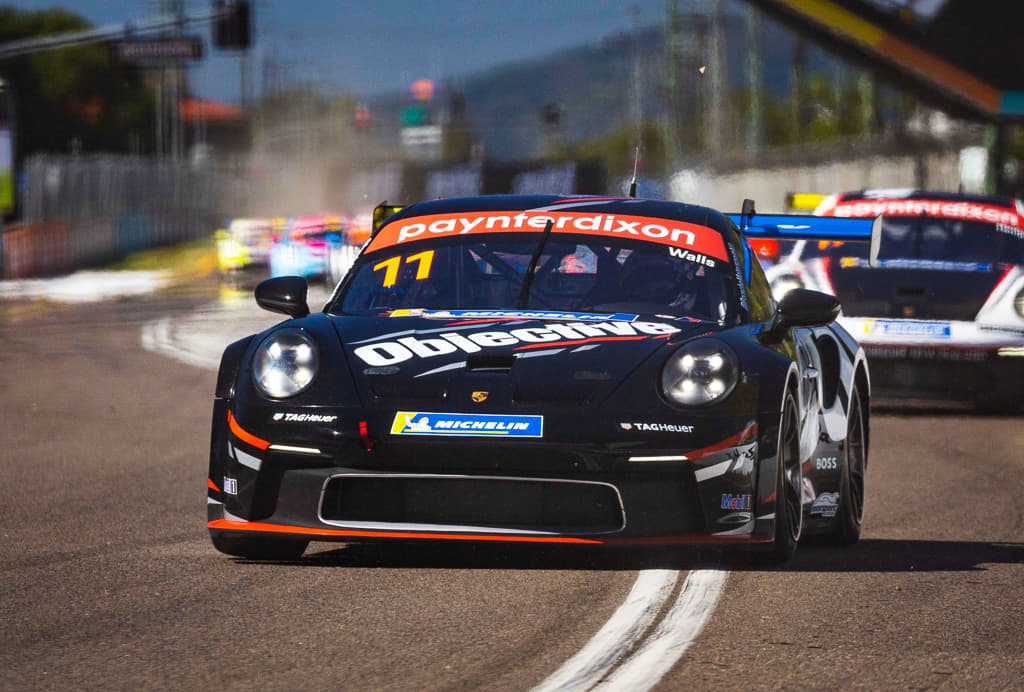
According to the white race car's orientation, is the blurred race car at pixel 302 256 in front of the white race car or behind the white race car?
behind

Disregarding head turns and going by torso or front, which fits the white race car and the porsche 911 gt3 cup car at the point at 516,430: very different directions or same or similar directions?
same or similar directions

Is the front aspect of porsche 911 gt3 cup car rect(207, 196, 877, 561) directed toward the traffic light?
no

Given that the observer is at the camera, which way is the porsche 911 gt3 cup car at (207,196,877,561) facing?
facing the viewer

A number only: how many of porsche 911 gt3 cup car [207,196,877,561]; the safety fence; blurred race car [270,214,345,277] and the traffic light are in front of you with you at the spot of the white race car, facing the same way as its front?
1

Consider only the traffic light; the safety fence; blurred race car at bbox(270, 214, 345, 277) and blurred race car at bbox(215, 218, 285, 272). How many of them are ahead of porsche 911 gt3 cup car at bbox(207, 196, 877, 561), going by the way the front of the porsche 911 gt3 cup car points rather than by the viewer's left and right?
0

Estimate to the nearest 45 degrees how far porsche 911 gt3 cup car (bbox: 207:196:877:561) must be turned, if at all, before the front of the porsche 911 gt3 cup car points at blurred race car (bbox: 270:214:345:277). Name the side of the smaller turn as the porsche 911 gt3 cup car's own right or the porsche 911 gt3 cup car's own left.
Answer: approximately 180°

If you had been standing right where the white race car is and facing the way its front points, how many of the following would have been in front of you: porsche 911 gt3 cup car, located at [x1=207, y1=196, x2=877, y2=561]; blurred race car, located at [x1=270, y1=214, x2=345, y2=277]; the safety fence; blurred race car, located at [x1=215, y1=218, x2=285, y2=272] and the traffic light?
1

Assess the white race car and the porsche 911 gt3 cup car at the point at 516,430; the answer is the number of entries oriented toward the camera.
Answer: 2

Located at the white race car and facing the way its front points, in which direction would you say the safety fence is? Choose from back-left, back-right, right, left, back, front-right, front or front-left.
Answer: back-right

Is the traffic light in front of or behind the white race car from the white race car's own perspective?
behind

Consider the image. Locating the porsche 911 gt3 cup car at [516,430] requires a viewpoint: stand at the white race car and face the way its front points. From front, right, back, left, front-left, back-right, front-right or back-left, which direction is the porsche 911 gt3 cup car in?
front

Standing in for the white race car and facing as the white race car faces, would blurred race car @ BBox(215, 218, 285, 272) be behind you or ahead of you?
behind

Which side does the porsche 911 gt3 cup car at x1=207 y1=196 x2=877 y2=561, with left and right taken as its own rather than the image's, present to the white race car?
back

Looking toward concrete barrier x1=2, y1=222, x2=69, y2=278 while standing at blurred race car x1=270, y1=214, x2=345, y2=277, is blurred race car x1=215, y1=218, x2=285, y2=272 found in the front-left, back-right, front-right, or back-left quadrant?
front-right

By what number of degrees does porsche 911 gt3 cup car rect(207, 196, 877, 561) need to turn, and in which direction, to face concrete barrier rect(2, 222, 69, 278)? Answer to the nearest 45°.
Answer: approximately 180°
